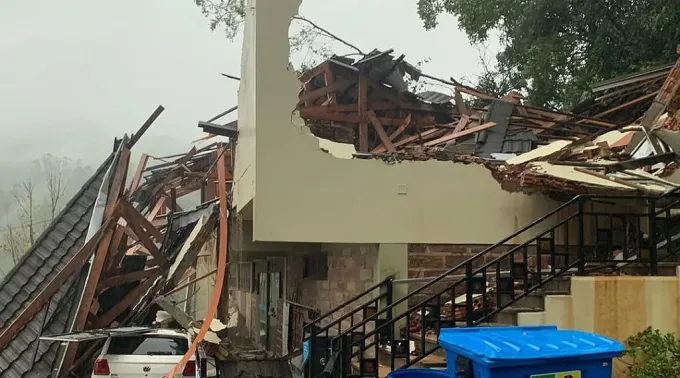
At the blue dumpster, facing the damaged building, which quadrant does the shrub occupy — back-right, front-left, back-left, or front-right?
front-right

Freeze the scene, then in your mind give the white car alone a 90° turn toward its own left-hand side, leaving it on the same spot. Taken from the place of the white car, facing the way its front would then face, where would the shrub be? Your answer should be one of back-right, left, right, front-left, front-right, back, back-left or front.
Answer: back-left

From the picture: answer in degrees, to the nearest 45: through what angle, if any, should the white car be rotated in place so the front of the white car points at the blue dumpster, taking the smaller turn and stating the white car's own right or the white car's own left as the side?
approximately 135° to the white car's own right

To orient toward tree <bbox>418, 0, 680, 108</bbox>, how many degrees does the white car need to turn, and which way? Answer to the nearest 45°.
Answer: approximately 45° to its right

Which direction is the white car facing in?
away from the camera
